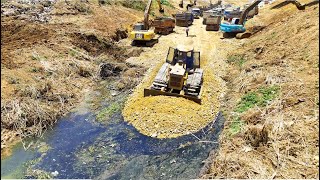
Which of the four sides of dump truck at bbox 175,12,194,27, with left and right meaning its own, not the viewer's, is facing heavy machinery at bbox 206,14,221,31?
right

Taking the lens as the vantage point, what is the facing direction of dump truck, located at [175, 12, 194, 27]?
facing away from the viewer and to the right of the viewer

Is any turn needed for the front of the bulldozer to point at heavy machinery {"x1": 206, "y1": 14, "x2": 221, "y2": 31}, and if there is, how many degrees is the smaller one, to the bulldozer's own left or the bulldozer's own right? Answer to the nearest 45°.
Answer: approximately 180°

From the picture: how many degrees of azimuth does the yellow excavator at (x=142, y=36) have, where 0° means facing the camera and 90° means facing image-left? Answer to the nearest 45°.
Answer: approximately 225°

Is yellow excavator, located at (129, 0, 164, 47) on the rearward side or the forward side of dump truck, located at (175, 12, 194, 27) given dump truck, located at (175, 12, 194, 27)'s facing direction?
on the rearward side

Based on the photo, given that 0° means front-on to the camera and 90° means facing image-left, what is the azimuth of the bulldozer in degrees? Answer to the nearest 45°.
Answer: approximately 0°

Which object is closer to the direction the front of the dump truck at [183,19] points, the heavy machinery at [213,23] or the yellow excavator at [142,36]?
the heavy machinery

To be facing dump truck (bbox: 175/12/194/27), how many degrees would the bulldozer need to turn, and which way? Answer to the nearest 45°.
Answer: approximately 180°
